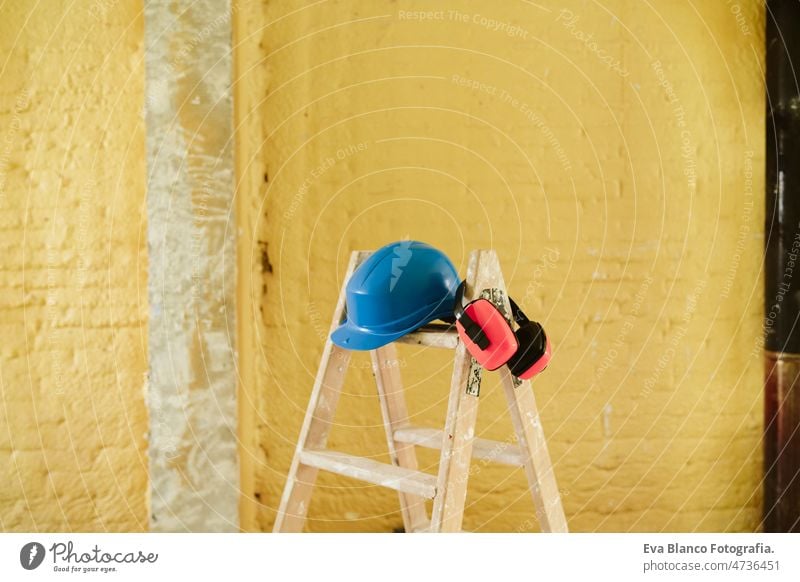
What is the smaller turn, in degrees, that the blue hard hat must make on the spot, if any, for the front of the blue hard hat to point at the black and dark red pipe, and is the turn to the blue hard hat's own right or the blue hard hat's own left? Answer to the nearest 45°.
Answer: approximately 180°

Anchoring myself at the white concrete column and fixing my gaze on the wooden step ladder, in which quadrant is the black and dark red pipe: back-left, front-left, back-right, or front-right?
front-left

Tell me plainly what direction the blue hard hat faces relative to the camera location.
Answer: facing the viewer and to the left of the viewer
